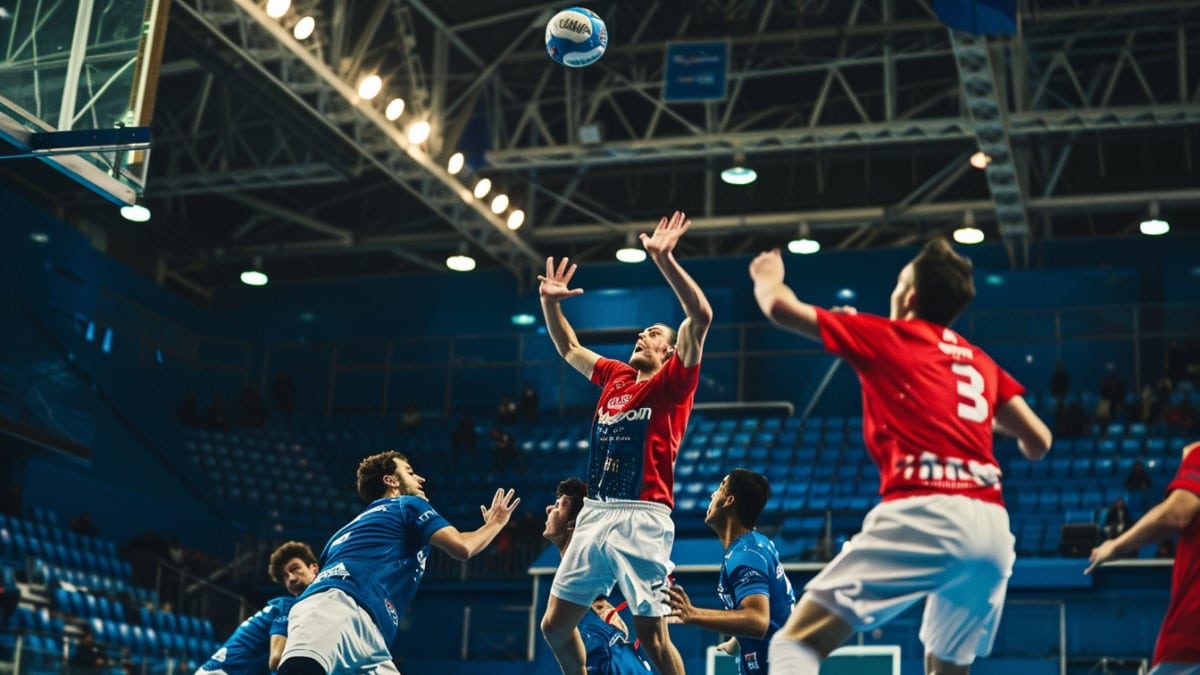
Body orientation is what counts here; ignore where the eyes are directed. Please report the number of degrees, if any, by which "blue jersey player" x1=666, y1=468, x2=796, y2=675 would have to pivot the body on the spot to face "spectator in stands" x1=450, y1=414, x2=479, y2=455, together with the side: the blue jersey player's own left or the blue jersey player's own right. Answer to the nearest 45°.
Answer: approximately 90° to the blue jersey player's own right

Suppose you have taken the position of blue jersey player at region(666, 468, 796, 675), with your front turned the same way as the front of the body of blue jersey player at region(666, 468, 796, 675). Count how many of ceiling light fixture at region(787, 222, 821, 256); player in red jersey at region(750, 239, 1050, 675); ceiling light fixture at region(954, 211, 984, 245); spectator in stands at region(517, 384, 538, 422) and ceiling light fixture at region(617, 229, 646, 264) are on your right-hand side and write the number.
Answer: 4

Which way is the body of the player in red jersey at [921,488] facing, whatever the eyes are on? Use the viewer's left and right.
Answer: facing away from the viewer and to the left of the viewer

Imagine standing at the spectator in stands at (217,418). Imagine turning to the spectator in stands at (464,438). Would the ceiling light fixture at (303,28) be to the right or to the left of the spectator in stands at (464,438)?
right

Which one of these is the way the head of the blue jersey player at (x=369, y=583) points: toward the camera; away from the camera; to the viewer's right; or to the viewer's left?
to the viewer's right

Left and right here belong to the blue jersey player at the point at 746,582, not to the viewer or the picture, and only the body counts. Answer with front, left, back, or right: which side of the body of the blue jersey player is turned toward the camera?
left

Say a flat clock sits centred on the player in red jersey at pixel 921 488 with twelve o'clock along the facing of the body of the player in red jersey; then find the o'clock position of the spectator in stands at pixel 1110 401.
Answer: The spectator in stands is roughly at 2 o'clock from the player in red jersey.

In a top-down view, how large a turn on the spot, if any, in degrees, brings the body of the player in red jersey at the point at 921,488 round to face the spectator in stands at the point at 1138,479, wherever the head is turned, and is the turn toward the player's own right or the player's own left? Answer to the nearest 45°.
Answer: approximately 45° to the player's own right

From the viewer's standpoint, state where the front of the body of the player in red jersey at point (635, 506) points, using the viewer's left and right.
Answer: facing the viewer and to the left of the viewer

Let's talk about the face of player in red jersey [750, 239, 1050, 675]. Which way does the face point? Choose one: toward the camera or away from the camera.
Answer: away from the camera

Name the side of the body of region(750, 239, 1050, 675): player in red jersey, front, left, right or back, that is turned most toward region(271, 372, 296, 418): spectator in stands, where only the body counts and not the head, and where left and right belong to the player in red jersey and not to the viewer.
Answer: front

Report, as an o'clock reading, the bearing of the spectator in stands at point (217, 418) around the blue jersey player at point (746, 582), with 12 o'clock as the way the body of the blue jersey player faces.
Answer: The spectator in stands is roughly at 2 o'clock from the blue jersey player.

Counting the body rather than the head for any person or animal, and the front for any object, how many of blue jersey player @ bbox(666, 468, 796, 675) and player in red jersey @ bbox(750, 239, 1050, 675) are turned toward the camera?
0

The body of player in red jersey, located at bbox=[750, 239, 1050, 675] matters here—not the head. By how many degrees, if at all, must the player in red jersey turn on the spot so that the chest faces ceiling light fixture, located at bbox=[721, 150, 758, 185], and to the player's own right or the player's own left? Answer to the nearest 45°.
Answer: approximately 45° to the player's own right

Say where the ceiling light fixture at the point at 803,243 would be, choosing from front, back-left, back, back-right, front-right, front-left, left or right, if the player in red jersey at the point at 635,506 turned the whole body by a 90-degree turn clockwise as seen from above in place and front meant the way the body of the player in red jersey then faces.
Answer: front-right
